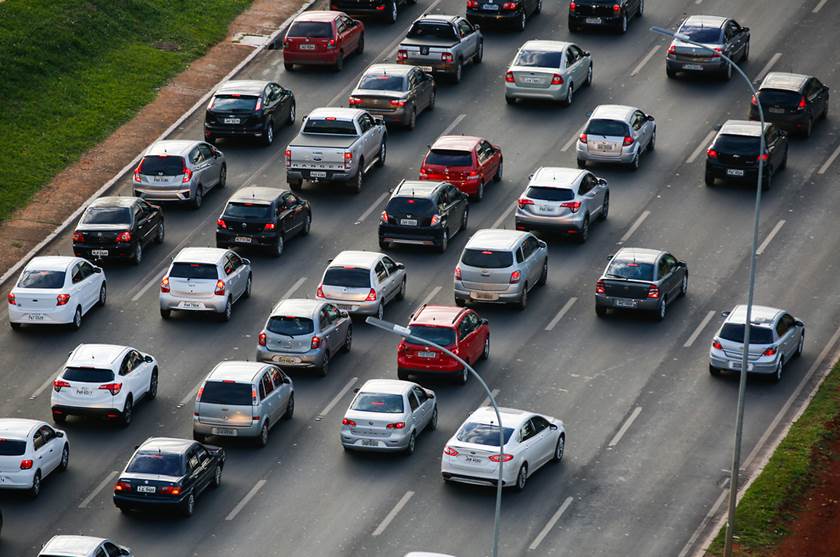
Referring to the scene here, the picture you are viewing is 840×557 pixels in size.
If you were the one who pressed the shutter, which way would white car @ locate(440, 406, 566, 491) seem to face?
facing away from the viewer and to the right of the viewer

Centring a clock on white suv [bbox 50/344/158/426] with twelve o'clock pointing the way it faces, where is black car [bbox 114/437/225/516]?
The black car is roughly at 4 o'clock from the white suv.

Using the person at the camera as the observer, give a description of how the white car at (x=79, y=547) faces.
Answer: facing away from the viewer and to the right of the viewer

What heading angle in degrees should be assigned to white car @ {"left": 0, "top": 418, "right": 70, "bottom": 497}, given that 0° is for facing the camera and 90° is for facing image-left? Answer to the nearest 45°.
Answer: approximately 225°

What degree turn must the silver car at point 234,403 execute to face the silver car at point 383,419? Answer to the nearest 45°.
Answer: approximately 45° to its right

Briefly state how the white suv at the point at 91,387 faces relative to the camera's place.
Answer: facing away from the viewer and to the right of the viewer

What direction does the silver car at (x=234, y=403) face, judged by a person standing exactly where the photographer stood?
facing away from the viewer and to the right of the viewer

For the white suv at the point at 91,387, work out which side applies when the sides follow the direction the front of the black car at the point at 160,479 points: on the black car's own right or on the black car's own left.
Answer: on the black car's own left
